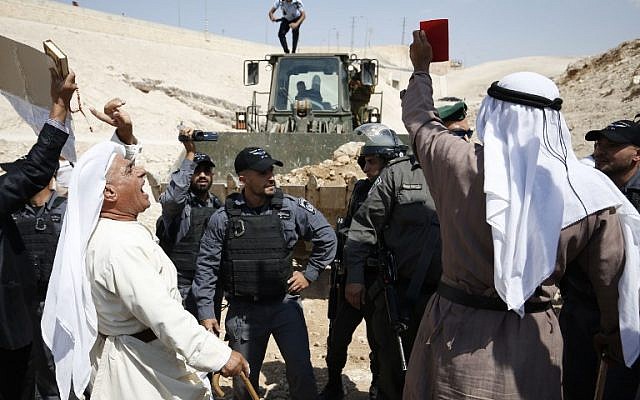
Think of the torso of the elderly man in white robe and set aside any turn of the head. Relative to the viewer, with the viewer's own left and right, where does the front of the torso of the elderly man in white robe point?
facing to the right of the viewer

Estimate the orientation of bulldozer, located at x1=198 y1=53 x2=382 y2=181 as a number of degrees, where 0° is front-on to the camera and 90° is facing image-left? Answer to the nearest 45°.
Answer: approximately 0°

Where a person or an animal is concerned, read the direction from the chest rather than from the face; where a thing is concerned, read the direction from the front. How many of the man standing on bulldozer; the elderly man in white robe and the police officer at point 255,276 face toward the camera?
2

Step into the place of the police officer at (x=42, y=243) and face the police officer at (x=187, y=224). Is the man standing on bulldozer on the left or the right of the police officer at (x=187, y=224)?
left

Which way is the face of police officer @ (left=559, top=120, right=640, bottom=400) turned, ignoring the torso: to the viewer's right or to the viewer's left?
to the viewer's left

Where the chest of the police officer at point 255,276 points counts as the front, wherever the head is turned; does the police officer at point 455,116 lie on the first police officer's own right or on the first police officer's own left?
on the first police officer's own left

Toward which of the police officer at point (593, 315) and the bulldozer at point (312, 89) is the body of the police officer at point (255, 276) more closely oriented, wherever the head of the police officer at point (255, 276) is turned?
the police officer

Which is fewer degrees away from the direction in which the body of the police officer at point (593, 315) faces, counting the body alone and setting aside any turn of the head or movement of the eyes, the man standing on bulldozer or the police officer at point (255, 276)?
the police officer

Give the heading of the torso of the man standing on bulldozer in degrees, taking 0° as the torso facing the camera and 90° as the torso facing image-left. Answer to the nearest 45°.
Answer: approximately 0°

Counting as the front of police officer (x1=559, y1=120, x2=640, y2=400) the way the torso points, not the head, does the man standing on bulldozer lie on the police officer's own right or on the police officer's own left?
on the police officer's own right
